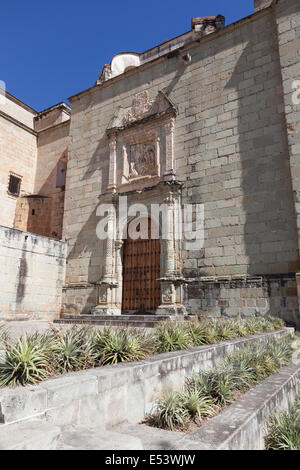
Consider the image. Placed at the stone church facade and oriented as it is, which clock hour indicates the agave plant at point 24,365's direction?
The agave plant is roughly at 11 o'clock from the stone church facade.

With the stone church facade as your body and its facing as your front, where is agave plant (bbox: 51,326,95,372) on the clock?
The agave plant is roughly at 11 o'clock from the stone church facade.

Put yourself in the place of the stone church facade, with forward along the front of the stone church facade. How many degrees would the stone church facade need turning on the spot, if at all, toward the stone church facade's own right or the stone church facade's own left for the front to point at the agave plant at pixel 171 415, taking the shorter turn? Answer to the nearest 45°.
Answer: approximately 45° to the stone church facade's own left

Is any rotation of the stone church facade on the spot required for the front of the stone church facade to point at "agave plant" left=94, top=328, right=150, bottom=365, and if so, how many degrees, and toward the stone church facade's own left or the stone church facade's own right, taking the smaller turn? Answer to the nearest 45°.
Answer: approximately 45° to the stone church facade's own left

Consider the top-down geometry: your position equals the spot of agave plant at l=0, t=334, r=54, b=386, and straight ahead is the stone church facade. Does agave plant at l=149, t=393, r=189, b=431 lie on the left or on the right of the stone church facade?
right

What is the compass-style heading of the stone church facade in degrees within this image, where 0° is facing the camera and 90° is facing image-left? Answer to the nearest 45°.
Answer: approximately 45°

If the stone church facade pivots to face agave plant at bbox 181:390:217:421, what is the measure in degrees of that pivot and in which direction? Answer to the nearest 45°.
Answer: approximately 45° to its left
